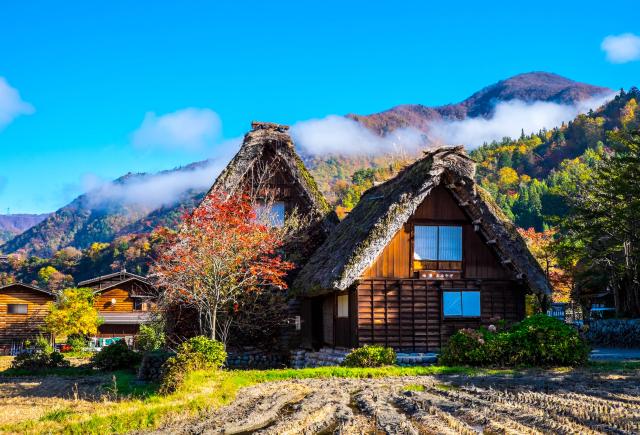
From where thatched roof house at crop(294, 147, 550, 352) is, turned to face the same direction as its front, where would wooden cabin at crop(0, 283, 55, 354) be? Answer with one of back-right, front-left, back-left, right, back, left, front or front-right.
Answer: back-right

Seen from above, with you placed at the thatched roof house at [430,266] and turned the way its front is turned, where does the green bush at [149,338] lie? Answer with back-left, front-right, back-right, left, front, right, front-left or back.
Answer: back-right

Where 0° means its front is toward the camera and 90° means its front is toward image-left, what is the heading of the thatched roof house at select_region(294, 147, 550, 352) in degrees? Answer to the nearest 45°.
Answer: approximately 0°

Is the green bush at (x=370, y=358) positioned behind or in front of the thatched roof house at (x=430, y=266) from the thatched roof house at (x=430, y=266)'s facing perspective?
in front

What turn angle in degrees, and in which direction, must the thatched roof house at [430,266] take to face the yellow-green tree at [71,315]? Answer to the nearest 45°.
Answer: approximately 135° to its right

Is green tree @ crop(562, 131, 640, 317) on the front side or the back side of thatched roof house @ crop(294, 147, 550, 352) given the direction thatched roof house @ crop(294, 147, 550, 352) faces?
on the back side

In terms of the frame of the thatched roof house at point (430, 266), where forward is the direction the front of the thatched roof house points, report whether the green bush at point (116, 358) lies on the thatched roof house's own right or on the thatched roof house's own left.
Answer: on the thatched roof house's own right

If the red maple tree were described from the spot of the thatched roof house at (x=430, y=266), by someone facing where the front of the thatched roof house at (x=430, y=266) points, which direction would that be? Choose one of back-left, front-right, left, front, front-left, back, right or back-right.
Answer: right

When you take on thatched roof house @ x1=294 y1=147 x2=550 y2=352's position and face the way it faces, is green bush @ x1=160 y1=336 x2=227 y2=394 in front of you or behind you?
in front
